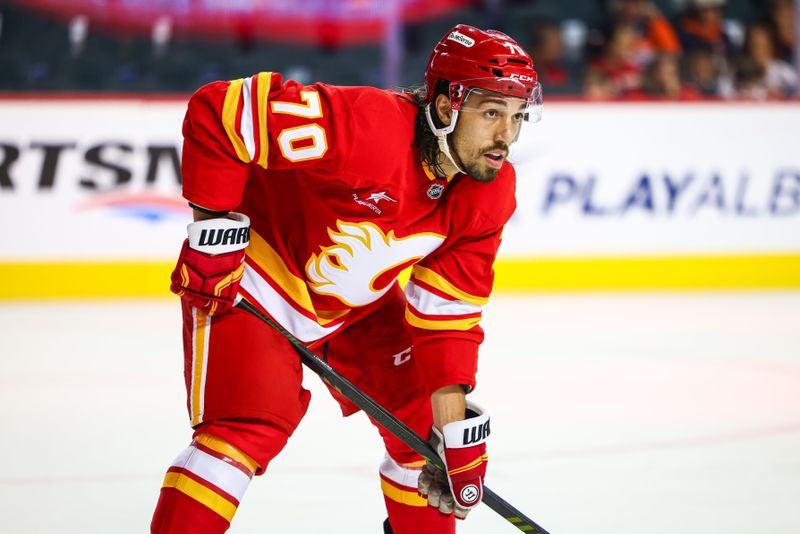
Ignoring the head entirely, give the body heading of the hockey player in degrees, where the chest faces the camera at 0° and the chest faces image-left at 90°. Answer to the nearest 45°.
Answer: approximately 315°

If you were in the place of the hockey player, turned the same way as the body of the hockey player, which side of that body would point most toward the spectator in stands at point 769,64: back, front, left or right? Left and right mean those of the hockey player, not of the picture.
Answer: left

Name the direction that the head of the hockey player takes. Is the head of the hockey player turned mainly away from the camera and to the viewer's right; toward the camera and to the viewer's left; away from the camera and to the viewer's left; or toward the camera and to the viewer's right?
toward the camera and to the viewer's right

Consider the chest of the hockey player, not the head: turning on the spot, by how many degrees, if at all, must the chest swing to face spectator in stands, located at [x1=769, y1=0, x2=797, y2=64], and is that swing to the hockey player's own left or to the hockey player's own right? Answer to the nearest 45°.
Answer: approximately 90° to the hockey player's own left

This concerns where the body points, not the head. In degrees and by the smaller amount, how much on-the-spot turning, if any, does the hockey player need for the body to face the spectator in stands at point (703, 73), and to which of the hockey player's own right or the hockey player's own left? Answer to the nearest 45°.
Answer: approximately 90° to the hockey player's own left

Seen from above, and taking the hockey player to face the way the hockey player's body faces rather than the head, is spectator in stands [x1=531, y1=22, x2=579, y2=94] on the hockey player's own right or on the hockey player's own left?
on the hockey player's own left

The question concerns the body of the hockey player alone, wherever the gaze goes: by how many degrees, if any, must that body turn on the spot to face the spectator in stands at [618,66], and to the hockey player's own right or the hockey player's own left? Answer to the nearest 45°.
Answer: approximately 135° to the hockey player's own left
